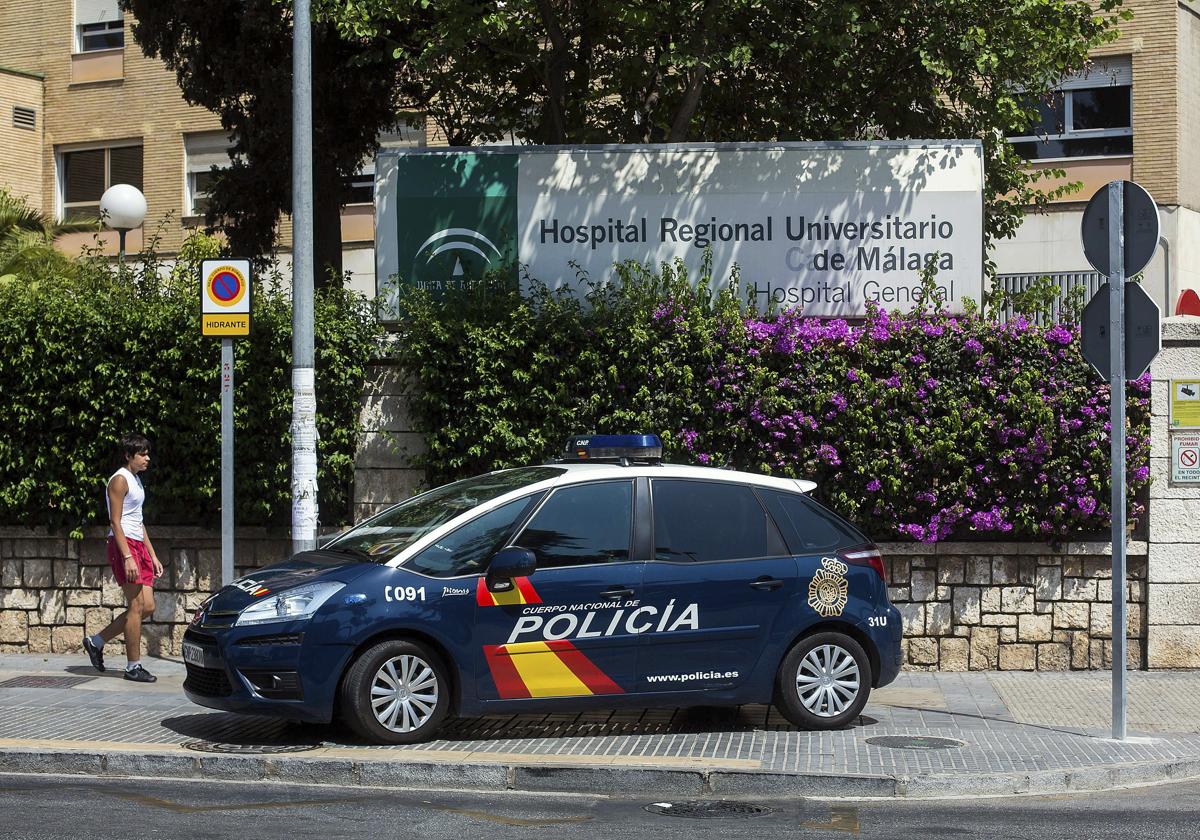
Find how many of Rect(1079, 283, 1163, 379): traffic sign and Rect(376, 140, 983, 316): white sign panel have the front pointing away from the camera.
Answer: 1

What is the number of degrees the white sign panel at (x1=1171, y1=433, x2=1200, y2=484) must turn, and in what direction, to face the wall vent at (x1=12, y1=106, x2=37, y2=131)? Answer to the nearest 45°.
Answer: approximately 135° to its right

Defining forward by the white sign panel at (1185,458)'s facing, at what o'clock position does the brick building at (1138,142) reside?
The brick building is roughly at 6 o'clock from the white sign panel.

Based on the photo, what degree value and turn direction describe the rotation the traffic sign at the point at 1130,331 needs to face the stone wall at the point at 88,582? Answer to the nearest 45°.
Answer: approximately 90° to its left

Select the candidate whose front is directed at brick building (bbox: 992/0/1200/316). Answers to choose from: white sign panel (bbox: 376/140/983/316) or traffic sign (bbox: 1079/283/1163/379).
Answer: the traffic sign

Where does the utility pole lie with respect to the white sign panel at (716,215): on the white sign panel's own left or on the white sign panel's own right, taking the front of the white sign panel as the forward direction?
on the white sign panel's own right

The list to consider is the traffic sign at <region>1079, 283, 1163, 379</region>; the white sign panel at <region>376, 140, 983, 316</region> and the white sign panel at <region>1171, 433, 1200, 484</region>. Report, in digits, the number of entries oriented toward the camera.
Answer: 2

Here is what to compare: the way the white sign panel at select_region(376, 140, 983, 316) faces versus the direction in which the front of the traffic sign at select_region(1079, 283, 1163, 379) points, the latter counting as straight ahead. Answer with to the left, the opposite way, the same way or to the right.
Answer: the opposite way

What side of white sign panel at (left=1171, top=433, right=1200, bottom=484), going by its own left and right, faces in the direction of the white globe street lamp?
right

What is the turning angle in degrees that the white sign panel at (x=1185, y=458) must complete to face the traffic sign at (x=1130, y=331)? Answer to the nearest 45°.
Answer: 0° — it already faces it

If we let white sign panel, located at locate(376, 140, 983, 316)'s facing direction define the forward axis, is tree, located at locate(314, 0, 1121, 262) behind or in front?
behind

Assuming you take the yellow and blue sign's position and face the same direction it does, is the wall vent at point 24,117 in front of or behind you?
behind

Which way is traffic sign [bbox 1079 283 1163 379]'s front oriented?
away from the camera

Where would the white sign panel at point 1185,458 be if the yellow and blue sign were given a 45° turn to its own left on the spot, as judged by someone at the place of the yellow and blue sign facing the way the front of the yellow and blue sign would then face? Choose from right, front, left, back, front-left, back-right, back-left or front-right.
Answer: front-left

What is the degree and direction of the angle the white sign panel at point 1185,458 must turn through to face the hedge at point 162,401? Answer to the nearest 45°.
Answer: approximately 90° to its right

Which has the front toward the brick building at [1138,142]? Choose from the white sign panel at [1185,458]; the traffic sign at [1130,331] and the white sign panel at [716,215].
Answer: the traffic sign

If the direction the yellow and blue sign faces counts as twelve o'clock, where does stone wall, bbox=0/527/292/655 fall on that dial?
The stone wall is roughly at 5 o'clock from the yellow and blue sign.

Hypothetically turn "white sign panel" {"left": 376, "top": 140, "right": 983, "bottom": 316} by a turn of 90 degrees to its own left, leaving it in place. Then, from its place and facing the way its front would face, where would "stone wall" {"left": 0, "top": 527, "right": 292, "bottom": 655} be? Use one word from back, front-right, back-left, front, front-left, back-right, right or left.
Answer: back
